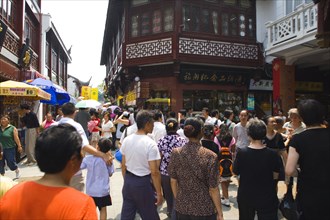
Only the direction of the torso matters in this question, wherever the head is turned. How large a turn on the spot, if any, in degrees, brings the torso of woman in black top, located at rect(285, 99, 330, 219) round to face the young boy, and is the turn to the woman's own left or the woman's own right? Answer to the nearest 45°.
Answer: approximately 90° to the woman's own left

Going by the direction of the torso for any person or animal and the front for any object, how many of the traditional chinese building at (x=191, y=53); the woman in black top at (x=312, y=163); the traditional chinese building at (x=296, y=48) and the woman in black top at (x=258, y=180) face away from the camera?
2

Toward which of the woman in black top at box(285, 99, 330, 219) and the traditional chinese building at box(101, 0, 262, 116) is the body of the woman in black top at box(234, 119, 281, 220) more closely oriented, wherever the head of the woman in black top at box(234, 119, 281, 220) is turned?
the traditional chinese building

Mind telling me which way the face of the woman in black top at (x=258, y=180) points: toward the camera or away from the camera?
away from the camera

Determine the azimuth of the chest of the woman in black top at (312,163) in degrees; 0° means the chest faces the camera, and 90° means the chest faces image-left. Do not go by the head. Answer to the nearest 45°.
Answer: approximately 180°

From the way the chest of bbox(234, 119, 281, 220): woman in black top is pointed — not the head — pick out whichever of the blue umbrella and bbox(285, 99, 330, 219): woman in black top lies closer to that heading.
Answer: the blue umbrella

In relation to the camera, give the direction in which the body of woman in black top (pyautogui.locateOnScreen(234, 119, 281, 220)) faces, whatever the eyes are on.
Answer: away from the camera

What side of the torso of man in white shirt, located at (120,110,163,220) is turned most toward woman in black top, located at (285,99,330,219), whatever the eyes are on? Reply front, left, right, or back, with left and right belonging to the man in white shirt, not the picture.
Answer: right

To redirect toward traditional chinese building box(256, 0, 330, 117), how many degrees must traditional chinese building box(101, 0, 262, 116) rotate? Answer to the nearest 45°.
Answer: approximately 90° to its left

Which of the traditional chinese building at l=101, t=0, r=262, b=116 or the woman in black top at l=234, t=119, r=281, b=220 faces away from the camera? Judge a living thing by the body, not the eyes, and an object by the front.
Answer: the woman in black top

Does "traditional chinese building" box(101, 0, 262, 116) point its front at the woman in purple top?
yes
